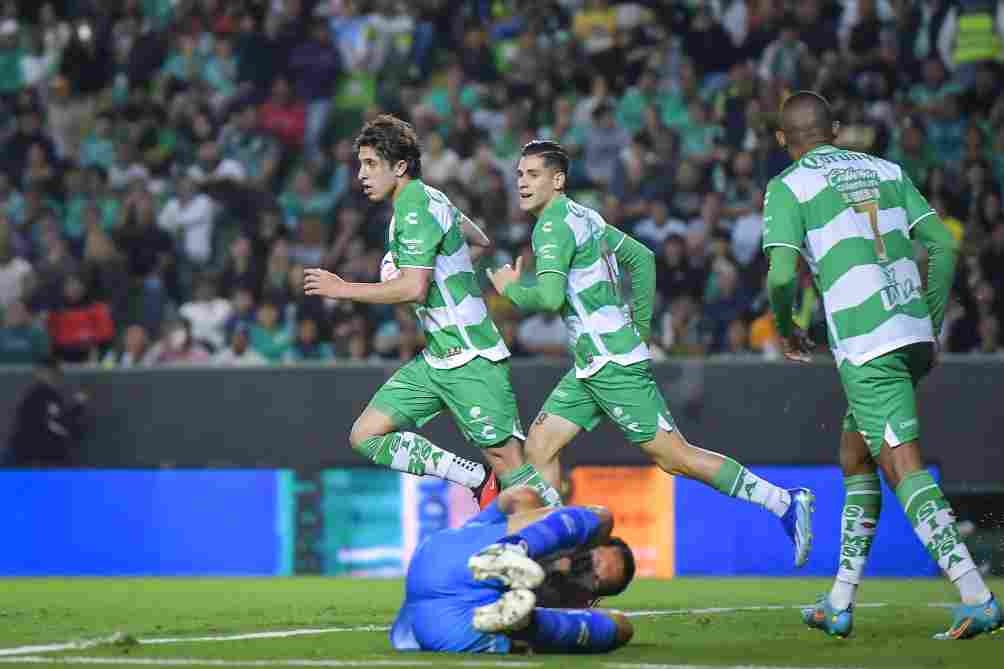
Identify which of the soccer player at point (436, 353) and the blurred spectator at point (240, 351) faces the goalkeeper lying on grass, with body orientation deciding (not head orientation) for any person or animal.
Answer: the blurred spectator

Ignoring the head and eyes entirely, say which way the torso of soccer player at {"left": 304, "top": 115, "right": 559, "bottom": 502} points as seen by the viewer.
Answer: to the viewer's left

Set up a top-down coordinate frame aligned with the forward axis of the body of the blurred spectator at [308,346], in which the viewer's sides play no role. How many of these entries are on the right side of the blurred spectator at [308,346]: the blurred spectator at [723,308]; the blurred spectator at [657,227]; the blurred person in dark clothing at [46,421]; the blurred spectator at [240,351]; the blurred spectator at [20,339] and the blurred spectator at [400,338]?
3

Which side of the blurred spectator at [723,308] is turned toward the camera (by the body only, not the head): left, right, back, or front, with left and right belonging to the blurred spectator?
front

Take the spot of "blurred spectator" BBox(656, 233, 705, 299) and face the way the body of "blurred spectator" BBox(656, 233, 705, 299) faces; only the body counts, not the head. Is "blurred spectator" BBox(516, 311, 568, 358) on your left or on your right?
on your right

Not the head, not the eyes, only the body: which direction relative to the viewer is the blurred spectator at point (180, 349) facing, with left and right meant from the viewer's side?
facing the viewer

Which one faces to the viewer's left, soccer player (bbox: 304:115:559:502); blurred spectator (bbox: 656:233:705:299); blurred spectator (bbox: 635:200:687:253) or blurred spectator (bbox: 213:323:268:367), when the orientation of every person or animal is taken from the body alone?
the soccer player

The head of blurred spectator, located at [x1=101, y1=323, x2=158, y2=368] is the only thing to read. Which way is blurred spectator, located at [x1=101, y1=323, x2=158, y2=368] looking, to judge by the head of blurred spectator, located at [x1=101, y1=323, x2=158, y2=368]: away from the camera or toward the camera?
toward the camera

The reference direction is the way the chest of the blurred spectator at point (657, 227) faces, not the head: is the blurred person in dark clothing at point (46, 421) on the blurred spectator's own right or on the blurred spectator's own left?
on the blurred spectator's own right

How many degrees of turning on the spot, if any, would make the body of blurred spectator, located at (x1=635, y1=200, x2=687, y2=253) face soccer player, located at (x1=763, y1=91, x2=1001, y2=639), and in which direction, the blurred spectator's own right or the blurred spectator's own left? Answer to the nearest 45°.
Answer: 0° — they already face them

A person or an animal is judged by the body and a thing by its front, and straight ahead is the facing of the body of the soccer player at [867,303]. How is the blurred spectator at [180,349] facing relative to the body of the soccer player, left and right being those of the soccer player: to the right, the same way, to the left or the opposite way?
the opposite way

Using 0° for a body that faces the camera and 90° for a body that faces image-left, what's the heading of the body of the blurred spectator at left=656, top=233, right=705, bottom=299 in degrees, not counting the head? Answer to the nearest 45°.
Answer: approximately 0°

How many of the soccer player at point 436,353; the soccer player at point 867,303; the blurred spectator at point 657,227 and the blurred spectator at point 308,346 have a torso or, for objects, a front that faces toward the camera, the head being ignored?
2

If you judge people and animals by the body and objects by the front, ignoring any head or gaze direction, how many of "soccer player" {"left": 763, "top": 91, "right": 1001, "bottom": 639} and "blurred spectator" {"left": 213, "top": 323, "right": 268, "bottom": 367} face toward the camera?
1

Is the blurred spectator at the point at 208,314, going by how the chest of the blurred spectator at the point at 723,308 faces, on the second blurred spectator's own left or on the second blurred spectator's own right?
on the second blurred spectator's own right
